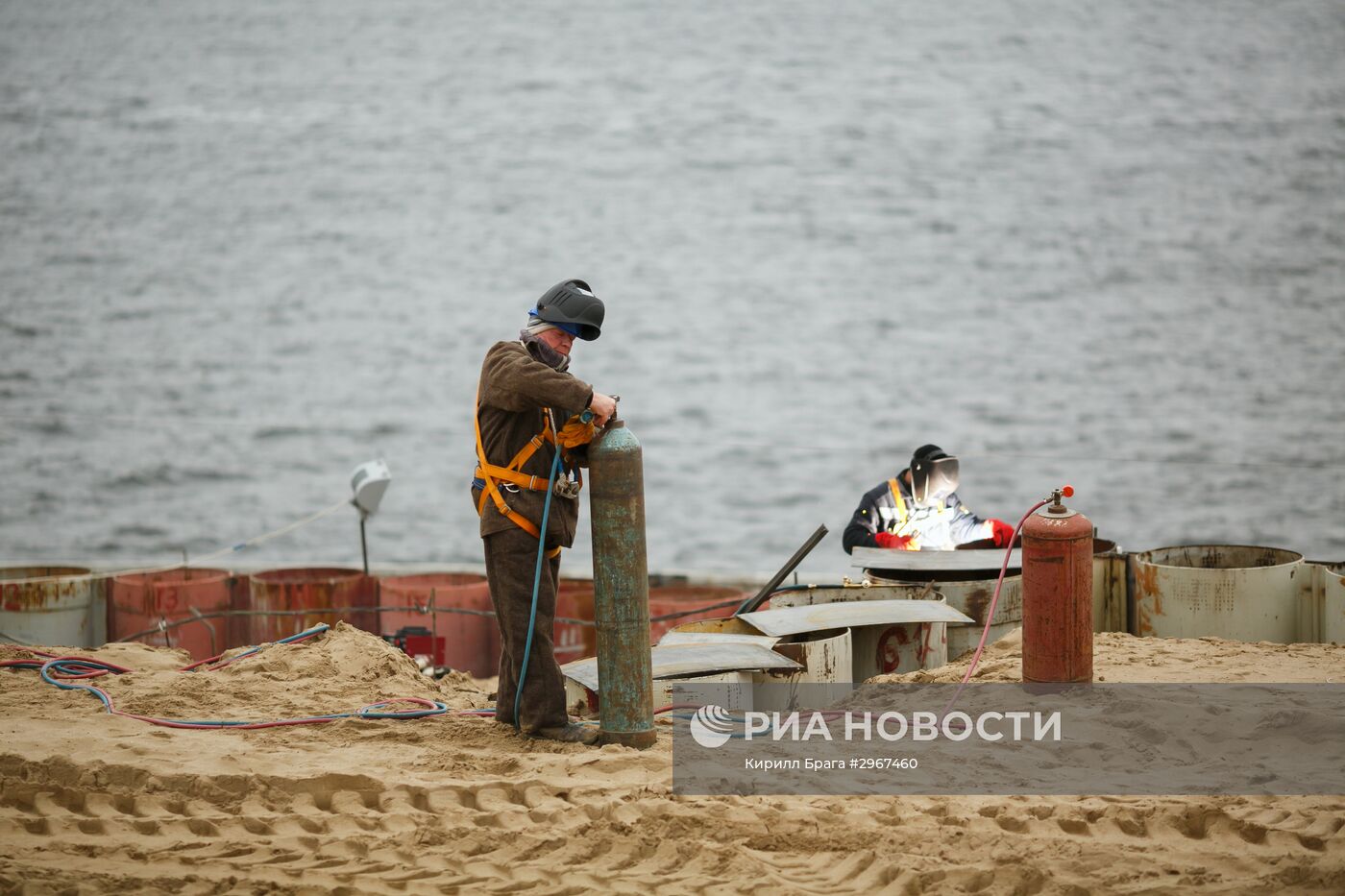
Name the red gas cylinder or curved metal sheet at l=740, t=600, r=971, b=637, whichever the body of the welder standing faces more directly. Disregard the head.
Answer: the red gas cylinder

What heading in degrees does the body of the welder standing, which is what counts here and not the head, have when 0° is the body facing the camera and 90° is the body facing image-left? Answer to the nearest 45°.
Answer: approximately 270°

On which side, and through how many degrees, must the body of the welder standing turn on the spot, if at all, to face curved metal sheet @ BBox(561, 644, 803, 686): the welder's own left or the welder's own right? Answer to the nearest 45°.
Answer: approximately 45° to the welder's own left

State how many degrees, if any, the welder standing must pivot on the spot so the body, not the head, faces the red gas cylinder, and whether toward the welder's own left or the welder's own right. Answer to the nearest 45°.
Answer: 0° — they already face it

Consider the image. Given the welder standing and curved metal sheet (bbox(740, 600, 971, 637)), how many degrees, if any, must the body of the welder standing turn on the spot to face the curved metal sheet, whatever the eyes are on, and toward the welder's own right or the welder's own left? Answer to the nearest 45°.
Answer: approximately 45° to the welder's own left

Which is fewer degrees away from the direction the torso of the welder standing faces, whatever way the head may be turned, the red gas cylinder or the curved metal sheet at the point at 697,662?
the red gas cylinder
